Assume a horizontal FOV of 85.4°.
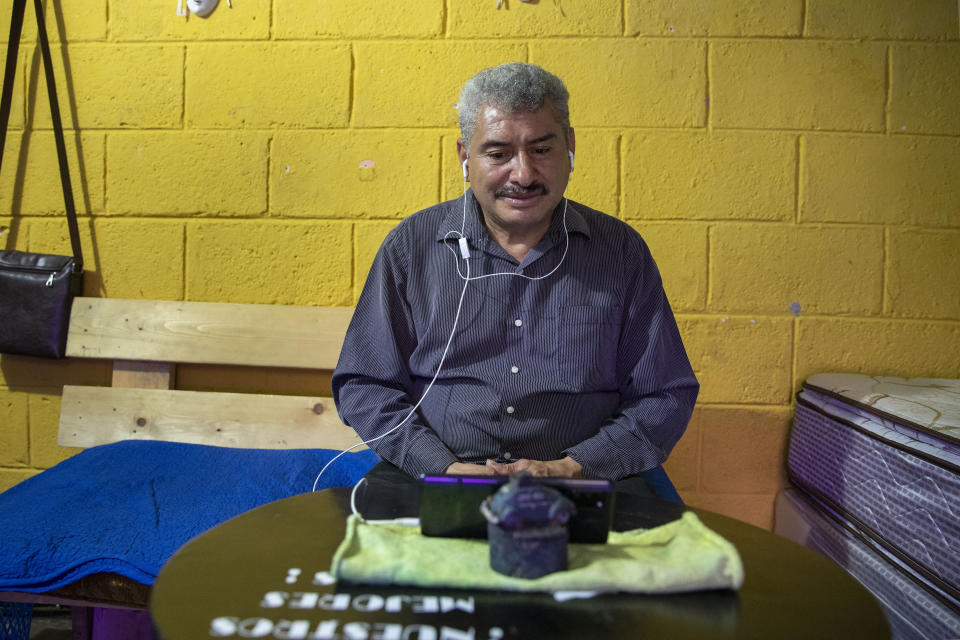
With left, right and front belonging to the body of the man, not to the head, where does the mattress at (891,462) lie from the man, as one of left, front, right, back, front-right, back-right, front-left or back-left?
left

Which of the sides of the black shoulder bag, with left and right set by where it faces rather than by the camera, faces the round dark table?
front

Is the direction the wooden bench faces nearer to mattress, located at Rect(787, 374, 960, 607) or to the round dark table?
the round dark table

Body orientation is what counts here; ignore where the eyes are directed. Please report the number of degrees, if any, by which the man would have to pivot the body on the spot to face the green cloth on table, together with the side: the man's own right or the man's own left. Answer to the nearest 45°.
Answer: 0° — they already face it

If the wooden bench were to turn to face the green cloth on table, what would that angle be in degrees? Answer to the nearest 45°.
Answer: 0° — it already faces it

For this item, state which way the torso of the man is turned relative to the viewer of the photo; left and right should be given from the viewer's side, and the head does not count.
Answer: facing the viewer

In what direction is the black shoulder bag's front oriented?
toward the camera

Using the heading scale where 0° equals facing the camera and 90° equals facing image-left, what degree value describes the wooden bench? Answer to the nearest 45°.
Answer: approximately 0°

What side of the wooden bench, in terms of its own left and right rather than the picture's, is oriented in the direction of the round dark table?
front

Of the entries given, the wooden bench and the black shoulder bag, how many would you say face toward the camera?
2

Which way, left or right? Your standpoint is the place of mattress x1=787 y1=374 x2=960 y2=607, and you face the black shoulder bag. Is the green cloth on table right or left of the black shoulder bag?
left
